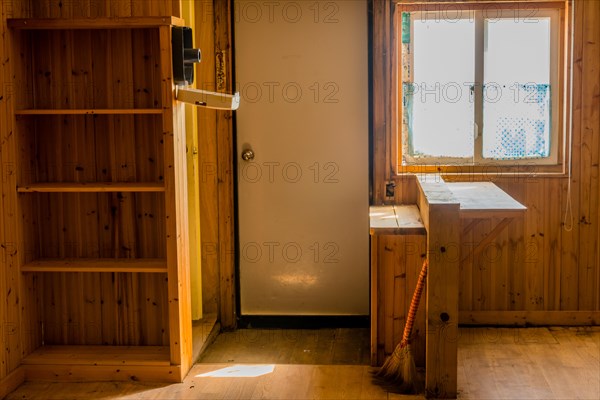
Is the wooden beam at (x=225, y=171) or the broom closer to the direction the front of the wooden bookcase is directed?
the broom

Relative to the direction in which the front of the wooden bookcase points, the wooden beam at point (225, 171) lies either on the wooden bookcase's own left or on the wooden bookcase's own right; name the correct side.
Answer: on the wooden bookcase's own left

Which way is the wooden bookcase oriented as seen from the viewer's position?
toward the camera

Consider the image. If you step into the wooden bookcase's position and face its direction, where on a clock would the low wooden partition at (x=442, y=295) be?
The low wooden partition is roughly at 10 o'clock from the wooden bookcase.

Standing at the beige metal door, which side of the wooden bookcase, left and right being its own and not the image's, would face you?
left

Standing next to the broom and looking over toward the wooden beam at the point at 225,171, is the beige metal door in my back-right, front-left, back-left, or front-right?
front-right

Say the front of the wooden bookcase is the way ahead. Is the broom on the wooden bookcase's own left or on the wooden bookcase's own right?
on the wooden bookcase's own left
